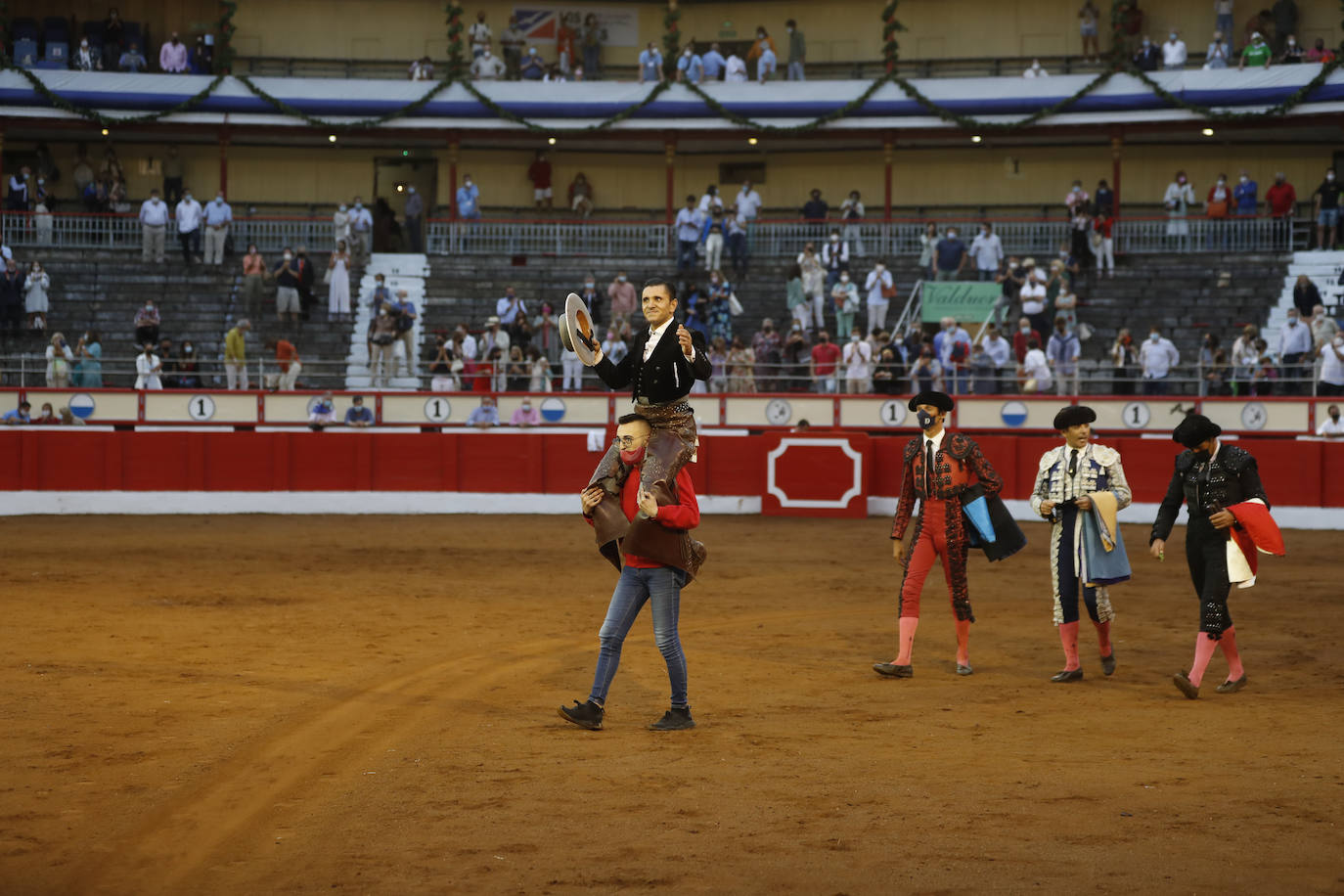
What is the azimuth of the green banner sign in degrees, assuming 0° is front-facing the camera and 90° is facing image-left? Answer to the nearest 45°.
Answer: approximately 0°

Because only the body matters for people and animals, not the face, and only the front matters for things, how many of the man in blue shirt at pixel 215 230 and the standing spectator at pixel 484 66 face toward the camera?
2

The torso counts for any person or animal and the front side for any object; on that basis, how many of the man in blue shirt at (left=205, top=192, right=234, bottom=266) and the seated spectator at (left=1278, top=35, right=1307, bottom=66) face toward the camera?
2

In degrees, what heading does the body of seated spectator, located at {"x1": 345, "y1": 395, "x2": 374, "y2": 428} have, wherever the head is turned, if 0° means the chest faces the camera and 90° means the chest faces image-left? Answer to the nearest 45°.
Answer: approximately 0°

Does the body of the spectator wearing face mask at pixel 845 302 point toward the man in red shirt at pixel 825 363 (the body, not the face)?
yes
